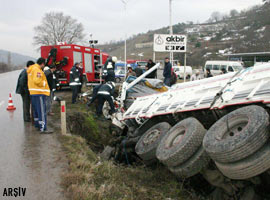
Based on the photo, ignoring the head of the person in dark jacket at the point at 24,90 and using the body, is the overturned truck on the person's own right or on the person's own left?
on the person's own right

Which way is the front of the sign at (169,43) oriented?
toward the camera

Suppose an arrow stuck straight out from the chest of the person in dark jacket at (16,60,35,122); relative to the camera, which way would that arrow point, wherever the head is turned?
to the viewer's right

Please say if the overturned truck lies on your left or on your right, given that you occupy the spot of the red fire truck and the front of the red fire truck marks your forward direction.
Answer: on your right

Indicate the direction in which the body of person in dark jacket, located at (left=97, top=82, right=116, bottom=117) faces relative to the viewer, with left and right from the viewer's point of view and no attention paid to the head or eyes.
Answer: facing away from the viewer and to the right of the viewer

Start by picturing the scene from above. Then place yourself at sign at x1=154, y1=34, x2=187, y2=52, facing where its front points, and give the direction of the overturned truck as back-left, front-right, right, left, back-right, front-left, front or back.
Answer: front

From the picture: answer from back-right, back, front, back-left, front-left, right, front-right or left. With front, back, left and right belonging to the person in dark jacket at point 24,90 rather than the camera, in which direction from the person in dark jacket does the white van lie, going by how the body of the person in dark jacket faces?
front-left

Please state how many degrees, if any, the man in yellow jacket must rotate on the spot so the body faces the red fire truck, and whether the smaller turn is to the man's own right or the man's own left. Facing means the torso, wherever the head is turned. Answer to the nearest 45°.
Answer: approximately 90° to the man's own left

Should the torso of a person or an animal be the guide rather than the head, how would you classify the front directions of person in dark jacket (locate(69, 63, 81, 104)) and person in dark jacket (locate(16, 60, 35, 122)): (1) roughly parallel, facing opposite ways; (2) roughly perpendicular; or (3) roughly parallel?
roughly parallel

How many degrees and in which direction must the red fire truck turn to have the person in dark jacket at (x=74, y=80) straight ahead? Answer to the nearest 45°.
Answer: approximately 135° to its right

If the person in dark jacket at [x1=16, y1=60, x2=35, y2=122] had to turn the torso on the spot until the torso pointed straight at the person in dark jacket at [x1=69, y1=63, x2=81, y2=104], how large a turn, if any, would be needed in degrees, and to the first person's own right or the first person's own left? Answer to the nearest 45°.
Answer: approximately 45° to the first person's own left
